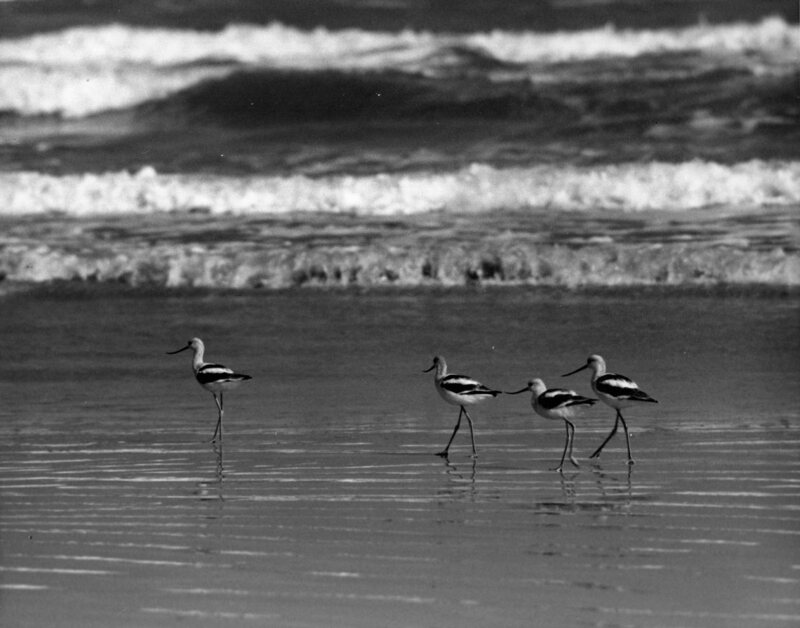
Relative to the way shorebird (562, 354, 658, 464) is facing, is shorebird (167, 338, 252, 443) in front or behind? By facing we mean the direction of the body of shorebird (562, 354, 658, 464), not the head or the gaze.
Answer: in front

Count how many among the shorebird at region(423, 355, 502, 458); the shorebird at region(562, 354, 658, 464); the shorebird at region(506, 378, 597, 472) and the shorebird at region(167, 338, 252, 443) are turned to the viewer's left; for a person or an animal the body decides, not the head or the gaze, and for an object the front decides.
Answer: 4

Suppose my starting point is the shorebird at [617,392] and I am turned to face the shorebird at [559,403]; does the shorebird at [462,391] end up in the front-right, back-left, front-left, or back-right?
front-right

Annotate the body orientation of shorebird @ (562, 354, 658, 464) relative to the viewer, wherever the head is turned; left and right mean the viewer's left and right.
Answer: facing to the left of the viewer

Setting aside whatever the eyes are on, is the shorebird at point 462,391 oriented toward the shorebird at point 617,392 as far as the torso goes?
no

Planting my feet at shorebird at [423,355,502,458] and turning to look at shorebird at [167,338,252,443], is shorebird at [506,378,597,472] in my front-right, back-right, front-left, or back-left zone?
back-left

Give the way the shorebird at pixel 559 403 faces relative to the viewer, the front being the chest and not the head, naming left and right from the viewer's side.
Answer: facing to the left of the viewer

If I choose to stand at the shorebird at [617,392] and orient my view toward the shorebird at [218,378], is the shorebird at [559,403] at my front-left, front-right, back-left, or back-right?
front-left

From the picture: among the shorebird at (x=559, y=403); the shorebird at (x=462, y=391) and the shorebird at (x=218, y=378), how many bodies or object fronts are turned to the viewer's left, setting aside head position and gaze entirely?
3

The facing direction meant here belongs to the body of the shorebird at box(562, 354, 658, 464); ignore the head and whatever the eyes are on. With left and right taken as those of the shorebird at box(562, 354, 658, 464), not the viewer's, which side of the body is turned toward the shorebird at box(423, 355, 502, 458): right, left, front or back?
front

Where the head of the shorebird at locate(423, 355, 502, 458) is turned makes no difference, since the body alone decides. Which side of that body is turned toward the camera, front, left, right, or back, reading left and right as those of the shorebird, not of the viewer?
left

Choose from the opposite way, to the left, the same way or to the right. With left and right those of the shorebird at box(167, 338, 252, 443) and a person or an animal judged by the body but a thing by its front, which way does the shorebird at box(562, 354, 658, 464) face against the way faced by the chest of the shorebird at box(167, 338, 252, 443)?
the same way

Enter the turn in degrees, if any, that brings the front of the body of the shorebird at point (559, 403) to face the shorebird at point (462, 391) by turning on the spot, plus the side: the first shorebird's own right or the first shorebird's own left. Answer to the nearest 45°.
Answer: approximately 45° to the first shorebird's own right

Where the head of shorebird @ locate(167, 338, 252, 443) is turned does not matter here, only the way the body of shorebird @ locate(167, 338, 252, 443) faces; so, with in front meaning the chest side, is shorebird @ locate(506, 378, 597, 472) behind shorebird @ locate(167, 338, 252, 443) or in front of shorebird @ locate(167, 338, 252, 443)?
behind

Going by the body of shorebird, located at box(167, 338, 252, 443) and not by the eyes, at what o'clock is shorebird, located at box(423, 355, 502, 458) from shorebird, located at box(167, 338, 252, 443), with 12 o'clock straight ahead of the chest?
shorebird, located at box(423, 355, 502, 458) is roughly at 7 o'clock from shorebird, located at box(167, 338, 252, 443).

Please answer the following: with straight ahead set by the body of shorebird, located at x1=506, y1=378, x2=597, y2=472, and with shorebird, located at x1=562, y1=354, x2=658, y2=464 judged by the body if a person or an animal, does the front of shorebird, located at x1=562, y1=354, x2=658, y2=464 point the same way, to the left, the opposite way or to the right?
the same way

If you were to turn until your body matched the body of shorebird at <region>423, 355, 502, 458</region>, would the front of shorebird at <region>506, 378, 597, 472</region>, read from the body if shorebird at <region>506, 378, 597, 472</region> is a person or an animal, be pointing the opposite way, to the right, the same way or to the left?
the same way

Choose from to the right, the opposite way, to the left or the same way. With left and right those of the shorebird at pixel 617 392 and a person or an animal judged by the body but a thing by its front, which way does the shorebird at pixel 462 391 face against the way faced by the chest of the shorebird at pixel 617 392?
the same way

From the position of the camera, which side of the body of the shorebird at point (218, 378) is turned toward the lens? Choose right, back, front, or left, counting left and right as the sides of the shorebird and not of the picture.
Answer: left

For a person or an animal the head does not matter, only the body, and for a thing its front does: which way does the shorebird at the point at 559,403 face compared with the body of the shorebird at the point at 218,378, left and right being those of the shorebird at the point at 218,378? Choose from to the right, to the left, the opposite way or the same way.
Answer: the same way

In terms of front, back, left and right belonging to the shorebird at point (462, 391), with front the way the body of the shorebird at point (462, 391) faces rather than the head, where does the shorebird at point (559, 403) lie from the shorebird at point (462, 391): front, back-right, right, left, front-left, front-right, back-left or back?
back-left
